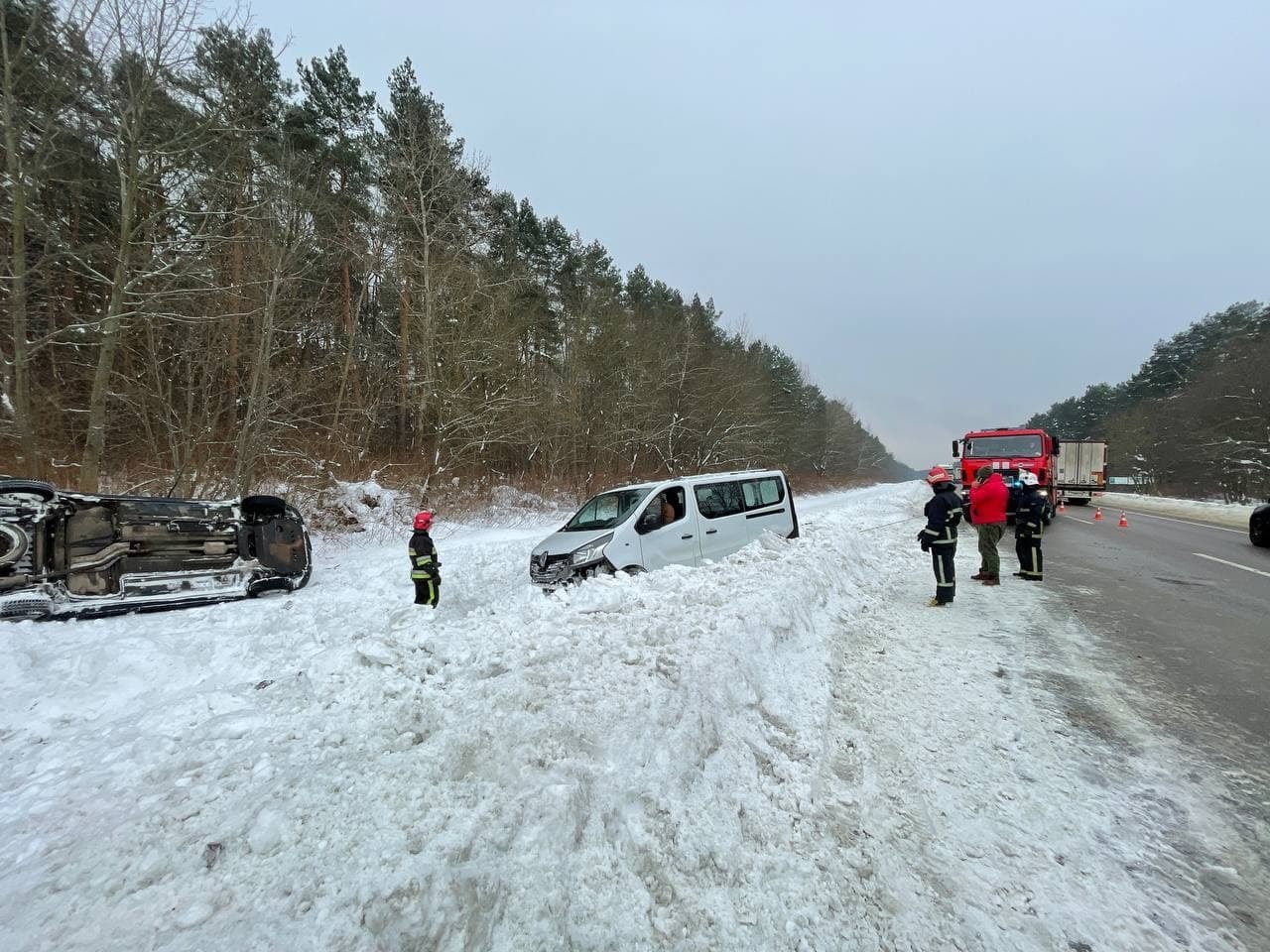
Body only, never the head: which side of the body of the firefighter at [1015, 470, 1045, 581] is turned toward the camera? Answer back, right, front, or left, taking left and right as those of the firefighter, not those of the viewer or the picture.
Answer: left

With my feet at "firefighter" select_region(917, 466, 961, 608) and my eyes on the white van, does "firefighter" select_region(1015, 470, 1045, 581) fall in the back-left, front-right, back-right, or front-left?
back-right

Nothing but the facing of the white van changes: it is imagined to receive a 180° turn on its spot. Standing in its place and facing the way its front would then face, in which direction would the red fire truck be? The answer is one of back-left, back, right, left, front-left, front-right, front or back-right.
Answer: front

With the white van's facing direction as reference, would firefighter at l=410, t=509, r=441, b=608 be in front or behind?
in front

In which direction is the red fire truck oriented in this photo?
toward the camera

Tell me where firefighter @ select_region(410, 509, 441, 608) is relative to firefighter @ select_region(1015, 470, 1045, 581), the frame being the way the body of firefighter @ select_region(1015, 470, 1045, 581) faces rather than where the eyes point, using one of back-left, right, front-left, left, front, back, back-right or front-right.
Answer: front-left

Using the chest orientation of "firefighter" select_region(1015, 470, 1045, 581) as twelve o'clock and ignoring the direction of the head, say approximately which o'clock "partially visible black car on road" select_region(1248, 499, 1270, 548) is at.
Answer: The partially visible black car on road is roughly at 4 o'clock from the firefighter.

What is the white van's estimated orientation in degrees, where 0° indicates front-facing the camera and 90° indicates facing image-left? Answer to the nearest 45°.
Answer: approximately 45°

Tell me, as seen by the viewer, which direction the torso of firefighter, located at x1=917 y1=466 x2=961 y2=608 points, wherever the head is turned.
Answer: to the viewer's left

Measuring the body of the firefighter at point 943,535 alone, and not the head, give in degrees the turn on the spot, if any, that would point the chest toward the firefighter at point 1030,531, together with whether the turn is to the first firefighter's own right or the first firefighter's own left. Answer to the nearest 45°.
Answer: approximately 135° to the first firefighter's own right

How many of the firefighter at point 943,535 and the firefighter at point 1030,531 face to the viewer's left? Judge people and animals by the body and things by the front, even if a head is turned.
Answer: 2

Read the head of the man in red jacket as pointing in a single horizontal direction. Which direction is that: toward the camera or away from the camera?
away from the camera

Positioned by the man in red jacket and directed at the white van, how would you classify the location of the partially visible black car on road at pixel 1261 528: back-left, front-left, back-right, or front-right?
back-right

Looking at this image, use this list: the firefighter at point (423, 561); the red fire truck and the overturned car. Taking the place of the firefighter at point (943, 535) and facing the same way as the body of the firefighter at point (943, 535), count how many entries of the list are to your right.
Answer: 1

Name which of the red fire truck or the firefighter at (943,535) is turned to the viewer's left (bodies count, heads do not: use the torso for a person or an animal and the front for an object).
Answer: the firefighter
